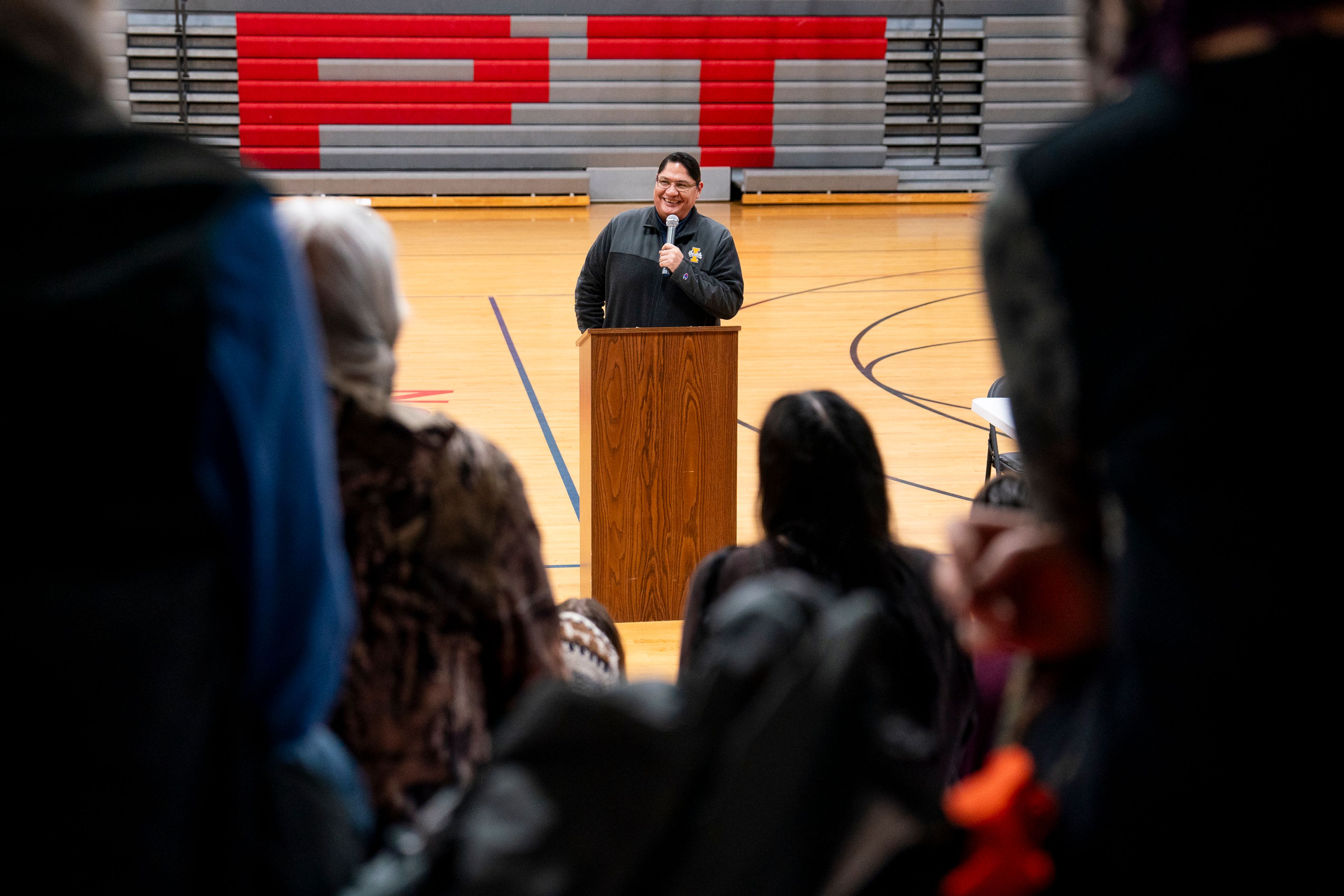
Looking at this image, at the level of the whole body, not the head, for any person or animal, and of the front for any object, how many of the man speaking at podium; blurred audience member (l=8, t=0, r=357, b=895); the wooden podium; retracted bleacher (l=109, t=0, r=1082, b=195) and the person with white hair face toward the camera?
3

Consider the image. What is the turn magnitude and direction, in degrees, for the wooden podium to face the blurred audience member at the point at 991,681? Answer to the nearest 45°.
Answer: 0° — it already faces them

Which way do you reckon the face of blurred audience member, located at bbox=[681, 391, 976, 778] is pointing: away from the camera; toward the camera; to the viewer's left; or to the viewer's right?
away from the camera

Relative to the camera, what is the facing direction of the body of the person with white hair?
away from the camera

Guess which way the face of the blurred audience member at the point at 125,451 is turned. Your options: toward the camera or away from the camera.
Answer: away from the camera

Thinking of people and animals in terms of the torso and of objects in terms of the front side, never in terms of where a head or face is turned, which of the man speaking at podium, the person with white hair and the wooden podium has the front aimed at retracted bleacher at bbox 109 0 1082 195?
the person with white hair

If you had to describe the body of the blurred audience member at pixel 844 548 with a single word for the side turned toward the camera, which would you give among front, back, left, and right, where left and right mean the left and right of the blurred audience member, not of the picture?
back

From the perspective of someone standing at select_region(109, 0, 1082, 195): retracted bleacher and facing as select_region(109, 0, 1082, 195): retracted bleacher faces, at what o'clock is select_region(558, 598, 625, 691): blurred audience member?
The blurred audience member is roughly at 12 o'clock from the retracted bleacher.

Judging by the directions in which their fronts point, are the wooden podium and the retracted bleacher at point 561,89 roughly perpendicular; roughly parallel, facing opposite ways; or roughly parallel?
roughly parallel

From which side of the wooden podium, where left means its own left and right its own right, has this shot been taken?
front

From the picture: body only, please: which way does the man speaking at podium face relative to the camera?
toward the camera

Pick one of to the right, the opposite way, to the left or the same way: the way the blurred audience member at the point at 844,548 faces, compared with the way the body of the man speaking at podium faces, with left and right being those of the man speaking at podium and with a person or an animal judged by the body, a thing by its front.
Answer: the opposite way

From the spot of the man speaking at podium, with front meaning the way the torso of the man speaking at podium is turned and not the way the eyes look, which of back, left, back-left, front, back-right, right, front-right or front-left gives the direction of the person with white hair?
front

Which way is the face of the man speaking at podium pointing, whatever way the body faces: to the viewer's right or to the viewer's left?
to the viewer's left

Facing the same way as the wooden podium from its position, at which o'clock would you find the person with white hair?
The person with white hair is roughly at 12 o'clock from the wooden podium.

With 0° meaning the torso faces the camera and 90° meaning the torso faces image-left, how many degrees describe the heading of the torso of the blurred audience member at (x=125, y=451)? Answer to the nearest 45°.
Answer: approximately 180°

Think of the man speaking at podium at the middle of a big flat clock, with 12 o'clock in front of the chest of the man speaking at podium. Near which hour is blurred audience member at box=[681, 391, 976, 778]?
The blurred audience member is roughly at 12 o'clock from the man speaking at podium.

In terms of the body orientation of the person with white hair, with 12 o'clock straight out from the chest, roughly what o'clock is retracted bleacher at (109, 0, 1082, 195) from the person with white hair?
The retracted bleacher is roughly at 12 o'clock from the person with white hair.

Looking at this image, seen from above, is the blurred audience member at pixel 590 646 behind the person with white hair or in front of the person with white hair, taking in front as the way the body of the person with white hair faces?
in front
